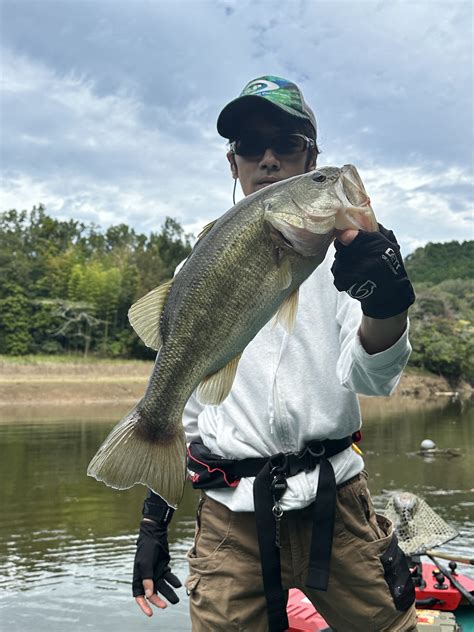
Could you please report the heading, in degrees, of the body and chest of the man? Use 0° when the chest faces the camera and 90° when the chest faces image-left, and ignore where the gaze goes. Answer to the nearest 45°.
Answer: approximately 0°

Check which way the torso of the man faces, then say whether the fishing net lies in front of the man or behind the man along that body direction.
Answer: behind
